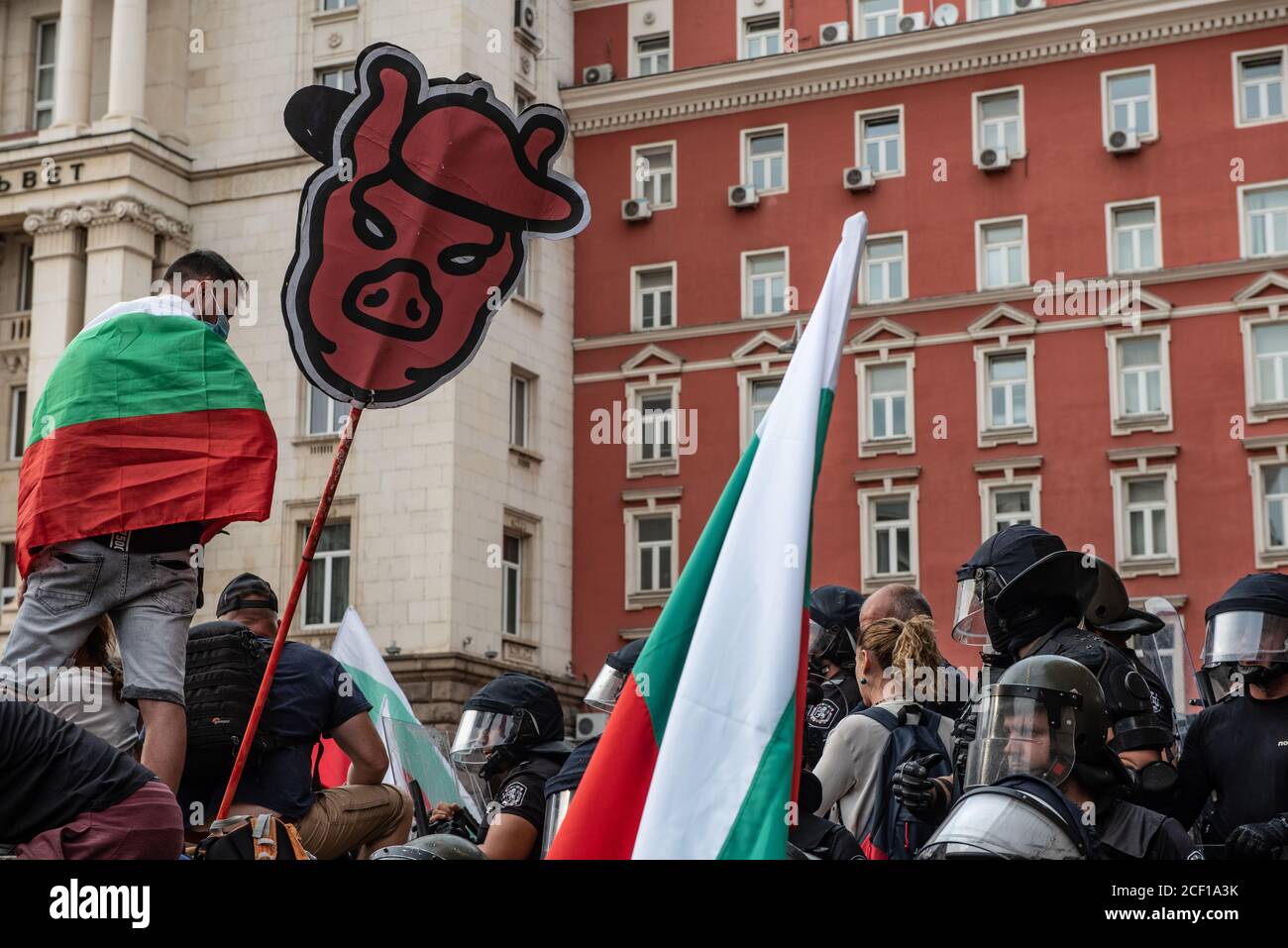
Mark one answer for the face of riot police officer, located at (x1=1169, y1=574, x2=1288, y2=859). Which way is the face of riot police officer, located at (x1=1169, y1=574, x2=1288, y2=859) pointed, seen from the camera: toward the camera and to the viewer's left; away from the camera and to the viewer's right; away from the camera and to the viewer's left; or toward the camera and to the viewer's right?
toward the camera and to the viewer's left

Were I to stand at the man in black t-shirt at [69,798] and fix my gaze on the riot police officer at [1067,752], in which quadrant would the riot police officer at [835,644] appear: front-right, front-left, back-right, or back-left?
front-left

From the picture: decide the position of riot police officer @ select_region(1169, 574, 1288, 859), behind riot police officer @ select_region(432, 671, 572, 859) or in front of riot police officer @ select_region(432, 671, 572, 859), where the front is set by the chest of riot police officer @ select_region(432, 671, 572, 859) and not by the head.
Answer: behind

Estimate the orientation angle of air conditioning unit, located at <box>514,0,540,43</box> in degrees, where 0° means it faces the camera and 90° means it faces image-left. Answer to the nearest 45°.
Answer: approximately 315°

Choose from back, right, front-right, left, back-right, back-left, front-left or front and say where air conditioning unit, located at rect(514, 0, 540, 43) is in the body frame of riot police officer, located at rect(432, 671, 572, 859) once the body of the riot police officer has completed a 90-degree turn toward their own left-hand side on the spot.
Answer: back

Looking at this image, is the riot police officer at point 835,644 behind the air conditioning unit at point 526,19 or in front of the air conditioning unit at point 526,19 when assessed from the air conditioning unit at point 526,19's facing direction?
in front

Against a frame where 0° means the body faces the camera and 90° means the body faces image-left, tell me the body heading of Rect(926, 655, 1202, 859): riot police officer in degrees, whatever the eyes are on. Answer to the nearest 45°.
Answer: approximately 45°

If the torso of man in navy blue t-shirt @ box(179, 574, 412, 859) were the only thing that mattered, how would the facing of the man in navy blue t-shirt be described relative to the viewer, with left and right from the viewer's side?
facing away from the viewer and to the right of the viewer

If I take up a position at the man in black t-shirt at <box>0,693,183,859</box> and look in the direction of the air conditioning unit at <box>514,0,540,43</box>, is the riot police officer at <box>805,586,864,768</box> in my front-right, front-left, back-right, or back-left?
front-right

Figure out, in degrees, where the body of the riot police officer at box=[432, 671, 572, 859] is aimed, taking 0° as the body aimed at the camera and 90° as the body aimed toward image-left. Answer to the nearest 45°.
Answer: approximately 90°

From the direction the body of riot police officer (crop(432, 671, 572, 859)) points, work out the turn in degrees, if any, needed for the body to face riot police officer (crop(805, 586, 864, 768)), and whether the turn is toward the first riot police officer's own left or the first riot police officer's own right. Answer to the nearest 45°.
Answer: approximately 180°

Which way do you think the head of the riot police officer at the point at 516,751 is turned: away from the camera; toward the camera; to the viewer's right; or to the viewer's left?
to the viewer's left

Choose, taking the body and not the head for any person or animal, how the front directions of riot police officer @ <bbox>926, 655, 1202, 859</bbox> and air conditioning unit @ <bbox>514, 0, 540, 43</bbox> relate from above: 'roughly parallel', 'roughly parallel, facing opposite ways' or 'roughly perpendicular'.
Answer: roughly perpendicular

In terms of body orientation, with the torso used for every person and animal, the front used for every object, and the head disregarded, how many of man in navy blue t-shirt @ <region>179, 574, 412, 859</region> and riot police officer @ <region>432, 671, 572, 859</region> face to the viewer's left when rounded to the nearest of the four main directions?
1

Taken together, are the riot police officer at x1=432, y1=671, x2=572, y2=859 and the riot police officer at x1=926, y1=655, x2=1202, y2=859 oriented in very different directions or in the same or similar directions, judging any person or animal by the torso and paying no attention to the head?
same or similar directions
